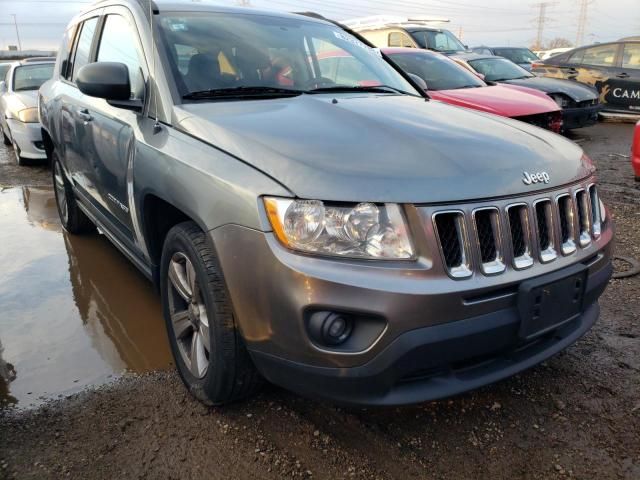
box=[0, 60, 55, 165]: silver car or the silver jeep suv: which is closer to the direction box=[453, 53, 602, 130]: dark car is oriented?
the silver jeep suv

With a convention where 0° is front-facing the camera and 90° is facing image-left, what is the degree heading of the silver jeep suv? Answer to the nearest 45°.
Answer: approximately 315°

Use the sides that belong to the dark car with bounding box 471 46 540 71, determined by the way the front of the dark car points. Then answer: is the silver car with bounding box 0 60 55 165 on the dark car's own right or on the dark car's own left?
on the dark car's own right

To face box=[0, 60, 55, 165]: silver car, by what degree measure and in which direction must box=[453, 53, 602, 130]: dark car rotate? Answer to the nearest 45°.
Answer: approximately 90° to its right

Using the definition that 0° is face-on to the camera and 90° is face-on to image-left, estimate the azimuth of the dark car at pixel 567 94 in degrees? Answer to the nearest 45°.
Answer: approximately 315°

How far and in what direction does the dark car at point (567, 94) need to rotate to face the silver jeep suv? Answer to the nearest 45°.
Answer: approximately 45° to its right

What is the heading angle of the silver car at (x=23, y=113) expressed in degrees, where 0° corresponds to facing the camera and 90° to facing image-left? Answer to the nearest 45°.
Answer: approximately 315°
